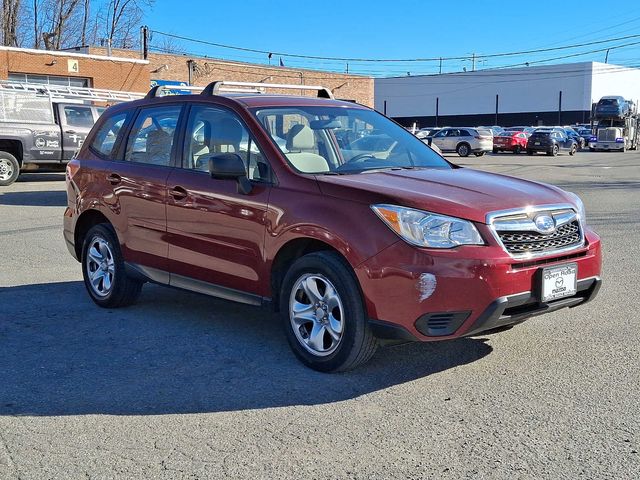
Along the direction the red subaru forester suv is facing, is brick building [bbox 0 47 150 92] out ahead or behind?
behind

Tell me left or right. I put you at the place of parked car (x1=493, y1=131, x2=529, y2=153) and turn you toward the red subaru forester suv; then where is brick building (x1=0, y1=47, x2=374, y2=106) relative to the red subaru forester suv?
right

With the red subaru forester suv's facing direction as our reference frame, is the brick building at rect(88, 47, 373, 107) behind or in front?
behind

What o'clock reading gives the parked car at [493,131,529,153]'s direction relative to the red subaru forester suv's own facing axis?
The parked car is roughly at 8 o'clock from the red subaru forester suv.

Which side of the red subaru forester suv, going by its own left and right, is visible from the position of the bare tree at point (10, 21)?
back

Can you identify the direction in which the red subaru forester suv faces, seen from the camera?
facing the viewer and to the right of the viewer

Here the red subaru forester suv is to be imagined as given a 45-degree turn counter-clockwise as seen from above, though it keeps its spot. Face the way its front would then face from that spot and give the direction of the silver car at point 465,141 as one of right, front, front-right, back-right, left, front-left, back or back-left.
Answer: left

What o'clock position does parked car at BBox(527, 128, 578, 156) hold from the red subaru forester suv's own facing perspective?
The parked car is roughly at 8 o'clock from the red subaru forester suv.
